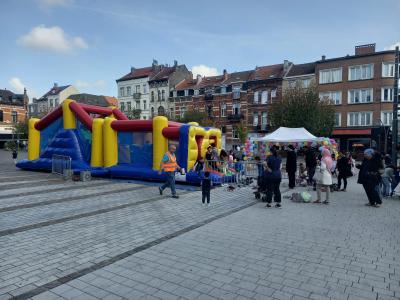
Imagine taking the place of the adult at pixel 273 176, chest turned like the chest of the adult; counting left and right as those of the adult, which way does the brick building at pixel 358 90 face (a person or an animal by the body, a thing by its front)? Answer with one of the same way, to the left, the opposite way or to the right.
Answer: the opposite way

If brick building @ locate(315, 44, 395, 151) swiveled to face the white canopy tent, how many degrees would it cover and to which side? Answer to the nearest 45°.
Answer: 0° — it already faces it

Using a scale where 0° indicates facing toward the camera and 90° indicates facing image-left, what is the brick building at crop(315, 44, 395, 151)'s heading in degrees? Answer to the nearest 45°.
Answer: approximately 0°

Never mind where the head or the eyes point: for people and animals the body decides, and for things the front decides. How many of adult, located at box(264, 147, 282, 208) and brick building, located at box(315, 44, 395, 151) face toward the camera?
1

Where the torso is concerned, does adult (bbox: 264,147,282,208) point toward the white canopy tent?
yes

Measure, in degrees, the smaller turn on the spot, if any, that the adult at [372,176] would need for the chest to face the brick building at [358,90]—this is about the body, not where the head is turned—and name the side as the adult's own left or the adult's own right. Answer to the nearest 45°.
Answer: approximately 135° to the adult's own right

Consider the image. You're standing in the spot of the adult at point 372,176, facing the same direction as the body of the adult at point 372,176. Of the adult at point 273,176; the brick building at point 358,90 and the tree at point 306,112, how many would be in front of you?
1

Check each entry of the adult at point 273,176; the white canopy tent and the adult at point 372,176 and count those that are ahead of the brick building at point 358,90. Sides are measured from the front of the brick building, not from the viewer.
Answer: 3

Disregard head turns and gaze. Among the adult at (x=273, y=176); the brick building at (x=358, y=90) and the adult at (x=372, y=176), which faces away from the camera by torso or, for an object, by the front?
the adult at (x=273, y=176)

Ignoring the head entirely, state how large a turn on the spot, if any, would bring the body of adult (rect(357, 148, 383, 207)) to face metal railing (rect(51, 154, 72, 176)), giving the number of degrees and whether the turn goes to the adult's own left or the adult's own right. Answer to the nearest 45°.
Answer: approximately 45° to the adult's own right

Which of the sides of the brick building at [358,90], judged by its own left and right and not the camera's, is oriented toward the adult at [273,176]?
front
